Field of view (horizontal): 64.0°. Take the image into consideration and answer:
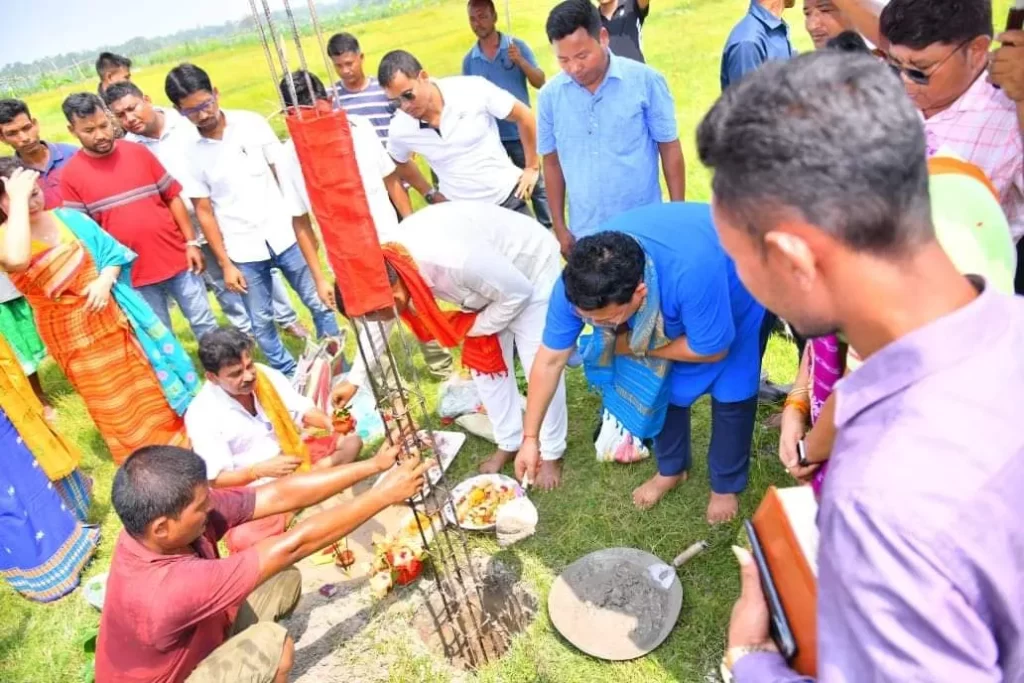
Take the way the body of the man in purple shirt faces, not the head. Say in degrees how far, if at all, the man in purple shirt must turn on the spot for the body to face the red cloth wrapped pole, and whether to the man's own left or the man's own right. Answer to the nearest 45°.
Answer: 0° — they already face it

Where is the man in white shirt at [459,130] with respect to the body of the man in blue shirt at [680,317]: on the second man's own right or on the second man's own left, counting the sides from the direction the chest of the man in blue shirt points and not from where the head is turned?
on the second man's own right

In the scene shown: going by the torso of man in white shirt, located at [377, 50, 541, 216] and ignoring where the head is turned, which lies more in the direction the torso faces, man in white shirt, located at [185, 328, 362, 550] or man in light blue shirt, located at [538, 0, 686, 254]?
the man in white shirt

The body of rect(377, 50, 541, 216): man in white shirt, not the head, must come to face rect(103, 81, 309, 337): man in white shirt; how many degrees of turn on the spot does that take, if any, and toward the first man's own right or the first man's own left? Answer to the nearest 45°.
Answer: approximately 45° to the first man's own right

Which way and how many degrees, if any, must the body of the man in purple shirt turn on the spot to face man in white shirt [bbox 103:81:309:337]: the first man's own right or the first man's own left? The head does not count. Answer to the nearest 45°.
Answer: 0° — they already face them

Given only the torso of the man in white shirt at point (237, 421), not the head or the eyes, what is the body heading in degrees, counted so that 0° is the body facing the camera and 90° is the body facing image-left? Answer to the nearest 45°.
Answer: approximately 315°

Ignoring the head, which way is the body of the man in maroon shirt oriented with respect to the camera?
to the viewer's right

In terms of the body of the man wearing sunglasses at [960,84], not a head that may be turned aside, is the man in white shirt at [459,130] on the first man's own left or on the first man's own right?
on the first man's own right
